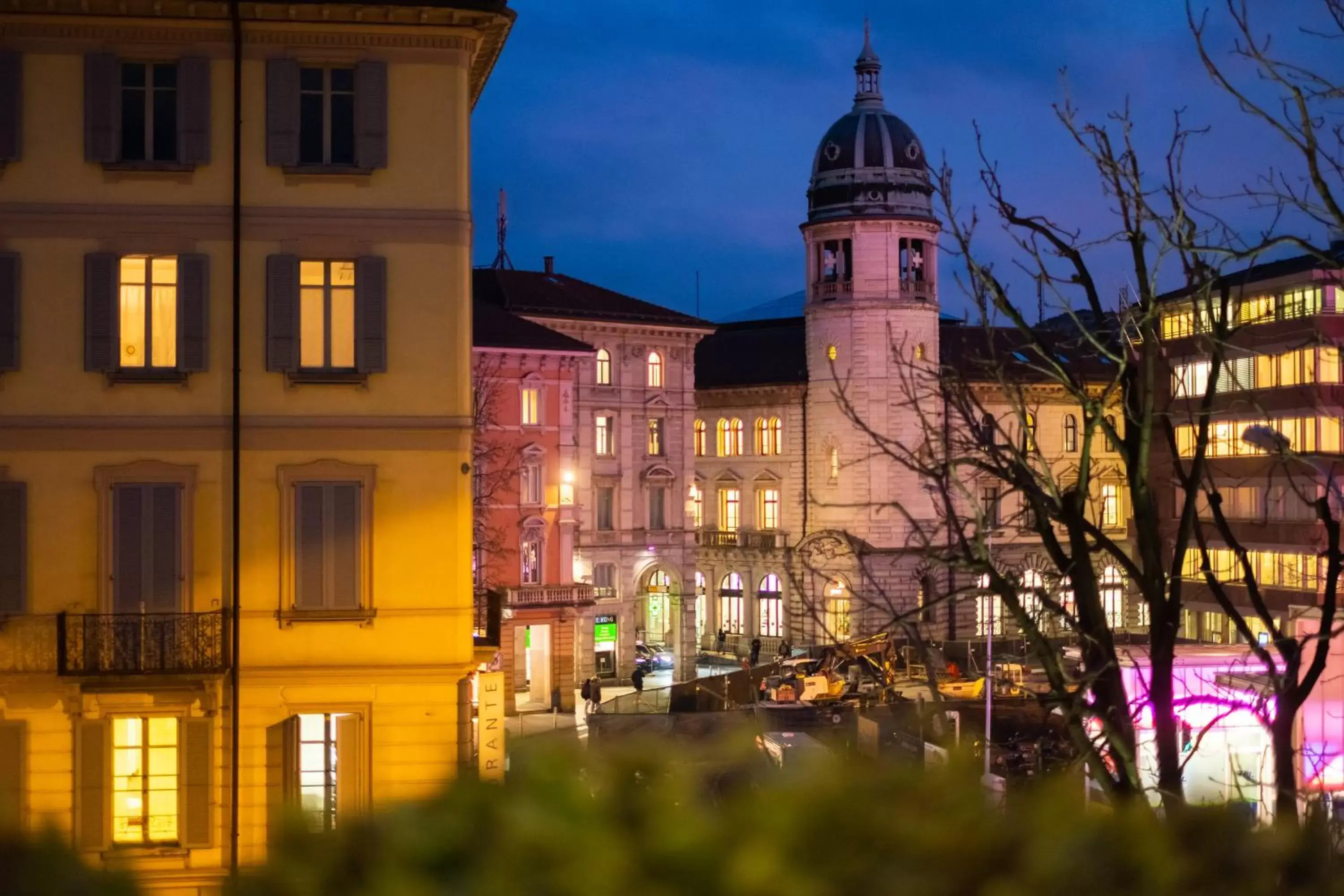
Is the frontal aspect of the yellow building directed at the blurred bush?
yes

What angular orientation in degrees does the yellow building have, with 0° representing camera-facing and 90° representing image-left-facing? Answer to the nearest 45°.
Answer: approximately 0°

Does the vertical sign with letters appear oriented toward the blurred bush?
yes

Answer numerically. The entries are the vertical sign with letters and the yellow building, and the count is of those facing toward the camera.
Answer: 2

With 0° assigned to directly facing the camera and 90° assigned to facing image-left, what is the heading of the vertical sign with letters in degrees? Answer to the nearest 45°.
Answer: approximately 0°
